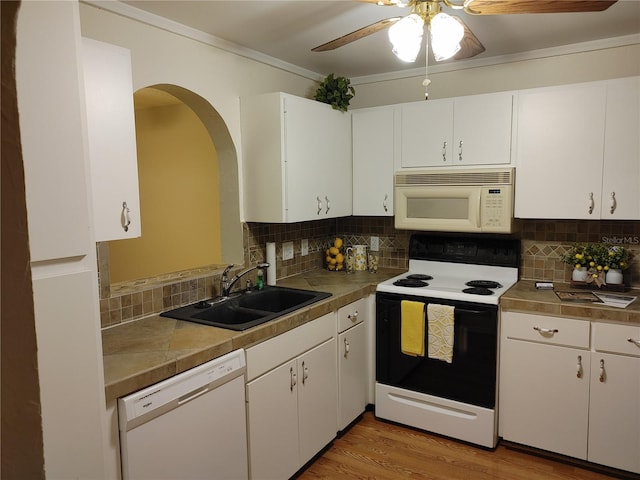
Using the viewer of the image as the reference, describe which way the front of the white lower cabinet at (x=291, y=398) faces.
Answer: facing the viewer and to the right of the viewer

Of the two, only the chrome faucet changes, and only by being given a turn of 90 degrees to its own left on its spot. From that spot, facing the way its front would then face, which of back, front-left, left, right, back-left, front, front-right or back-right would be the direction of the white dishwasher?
back

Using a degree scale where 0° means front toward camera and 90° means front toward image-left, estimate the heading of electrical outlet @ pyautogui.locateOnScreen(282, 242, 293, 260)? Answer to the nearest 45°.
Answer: approximately 315°

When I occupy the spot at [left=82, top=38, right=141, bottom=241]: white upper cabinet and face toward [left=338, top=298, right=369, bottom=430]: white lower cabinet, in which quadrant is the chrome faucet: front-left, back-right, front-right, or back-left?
front-left

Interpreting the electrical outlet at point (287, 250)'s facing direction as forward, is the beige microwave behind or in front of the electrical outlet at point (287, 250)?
in front

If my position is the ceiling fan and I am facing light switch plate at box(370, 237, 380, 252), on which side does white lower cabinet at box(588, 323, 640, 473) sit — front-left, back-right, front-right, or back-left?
front-right

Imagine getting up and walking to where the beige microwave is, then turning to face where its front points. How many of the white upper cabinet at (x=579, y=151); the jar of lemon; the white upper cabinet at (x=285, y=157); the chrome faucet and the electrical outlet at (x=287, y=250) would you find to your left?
1

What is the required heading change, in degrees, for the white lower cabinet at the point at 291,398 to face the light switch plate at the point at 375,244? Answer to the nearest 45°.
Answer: approximately 90° to its left

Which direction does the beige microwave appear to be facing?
toward the camera

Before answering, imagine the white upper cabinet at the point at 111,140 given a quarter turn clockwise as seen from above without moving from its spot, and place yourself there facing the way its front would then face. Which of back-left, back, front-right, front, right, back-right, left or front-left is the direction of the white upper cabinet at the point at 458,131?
back-left

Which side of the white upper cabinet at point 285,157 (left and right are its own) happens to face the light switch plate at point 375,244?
left

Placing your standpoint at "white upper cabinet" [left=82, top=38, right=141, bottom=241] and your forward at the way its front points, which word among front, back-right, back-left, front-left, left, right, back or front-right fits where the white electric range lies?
front-left
